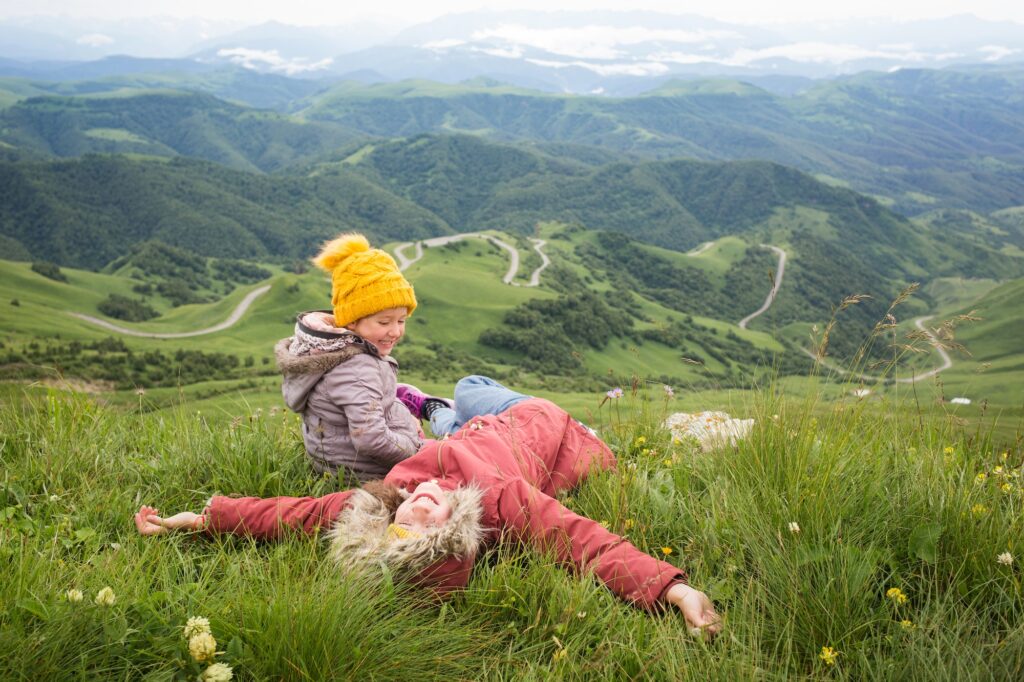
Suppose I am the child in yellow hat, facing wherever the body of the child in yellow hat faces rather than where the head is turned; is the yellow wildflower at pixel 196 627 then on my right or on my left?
on my right

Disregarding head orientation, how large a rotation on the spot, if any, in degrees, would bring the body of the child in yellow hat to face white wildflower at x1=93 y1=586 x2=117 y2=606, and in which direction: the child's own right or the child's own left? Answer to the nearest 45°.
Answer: approximately 90° to the child's own right

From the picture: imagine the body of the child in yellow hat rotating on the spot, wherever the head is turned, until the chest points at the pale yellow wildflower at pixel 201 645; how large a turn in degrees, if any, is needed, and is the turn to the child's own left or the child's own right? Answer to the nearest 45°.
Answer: approximately 90° to the child's own right

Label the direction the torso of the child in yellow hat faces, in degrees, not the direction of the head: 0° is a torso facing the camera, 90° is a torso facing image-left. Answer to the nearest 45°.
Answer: approximately 270°

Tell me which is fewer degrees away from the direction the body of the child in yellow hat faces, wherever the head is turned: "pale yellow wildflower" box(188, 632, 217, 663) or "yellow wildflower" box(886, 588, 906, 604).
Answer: the yellow wildflower

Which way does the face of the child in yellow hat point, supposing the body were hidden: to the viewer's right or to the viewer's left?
to the viewer's right

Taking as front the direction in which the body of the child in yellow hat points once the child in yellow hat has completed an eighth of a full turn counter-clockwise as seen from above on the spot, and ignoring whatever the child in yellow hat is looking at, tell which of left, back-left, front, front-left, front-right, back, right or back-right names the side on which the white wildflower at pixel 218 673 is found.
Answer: back-right

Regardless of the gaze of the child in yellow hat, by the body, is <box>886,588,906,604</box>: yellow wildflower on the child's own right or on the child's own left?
on the child's own right
